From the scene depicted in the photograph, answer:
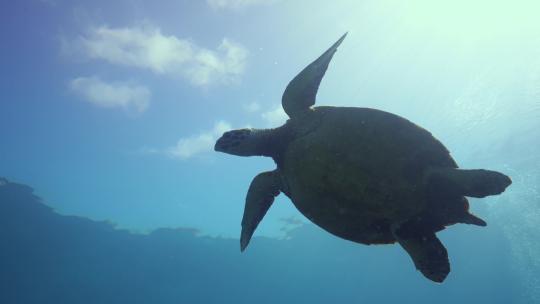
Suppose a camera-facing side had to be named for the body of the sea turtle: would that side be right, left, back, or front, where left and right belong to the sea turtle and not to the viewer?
left
